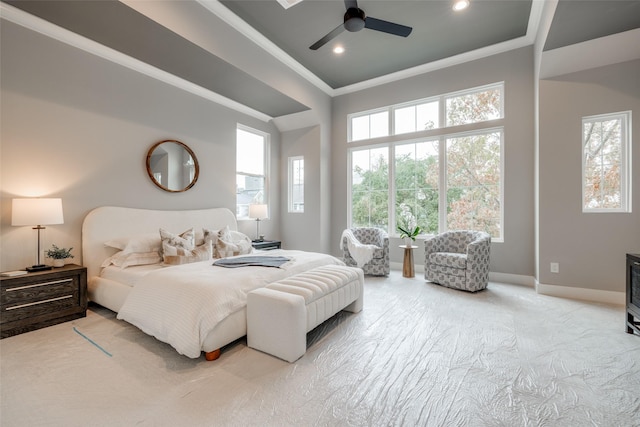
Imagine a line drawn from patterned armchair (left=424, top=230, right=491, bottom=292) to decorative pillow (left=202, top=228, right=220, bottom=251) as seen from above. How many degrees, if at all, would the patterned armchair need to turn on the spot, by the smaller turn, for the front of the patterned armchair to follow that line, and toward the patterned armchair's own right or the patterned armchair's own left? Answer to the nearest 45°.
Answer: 0° — it already faces it

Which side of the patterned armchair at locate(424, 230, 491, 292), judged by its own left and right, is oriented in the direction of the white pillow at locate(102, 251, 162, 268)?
front

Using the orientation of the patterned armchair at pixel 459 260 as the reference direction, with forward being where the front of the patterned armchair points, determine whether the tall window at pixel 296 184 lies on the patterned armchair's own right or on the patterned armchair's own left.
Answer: on the patterned armchair's own right

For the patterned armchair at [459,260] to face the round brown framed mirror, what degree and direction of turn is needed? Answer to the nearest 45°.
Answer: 0° — it already faces it

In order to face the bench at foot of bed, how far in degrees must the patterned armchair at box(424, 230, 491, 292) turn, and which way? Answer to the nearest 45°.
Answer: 0° — it already faces it

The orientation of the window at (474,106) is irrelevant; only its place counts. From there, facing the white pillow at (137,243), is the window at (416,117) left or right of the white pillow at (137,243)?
right

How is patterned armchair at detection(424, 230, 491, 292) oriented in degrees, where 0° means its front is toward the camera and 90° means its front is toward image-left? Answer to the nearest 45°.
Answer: approximately 45°

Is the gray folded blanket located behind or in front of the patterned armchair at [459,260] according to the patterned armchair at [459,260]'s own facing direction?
in front

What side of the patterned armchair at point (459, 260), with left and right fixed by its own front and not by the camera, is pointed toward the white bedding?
front

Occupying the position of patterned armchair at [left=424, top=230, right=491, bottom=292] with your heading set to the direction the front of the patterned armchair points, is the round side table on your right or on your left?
on your right

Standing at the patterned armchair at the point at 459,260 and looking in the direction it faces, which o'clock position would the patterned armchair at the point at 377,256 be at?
the patterned armchair at the point at 377,256 is roughly at 2 o'clock from the patterned armchair at the point at 459,260.

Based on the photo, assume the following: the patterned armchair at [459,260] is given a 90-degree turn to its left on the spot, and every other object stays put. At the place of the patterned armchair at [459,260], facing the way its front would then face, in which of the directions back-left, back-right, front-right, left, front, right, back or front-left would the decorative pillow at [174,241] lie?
right
